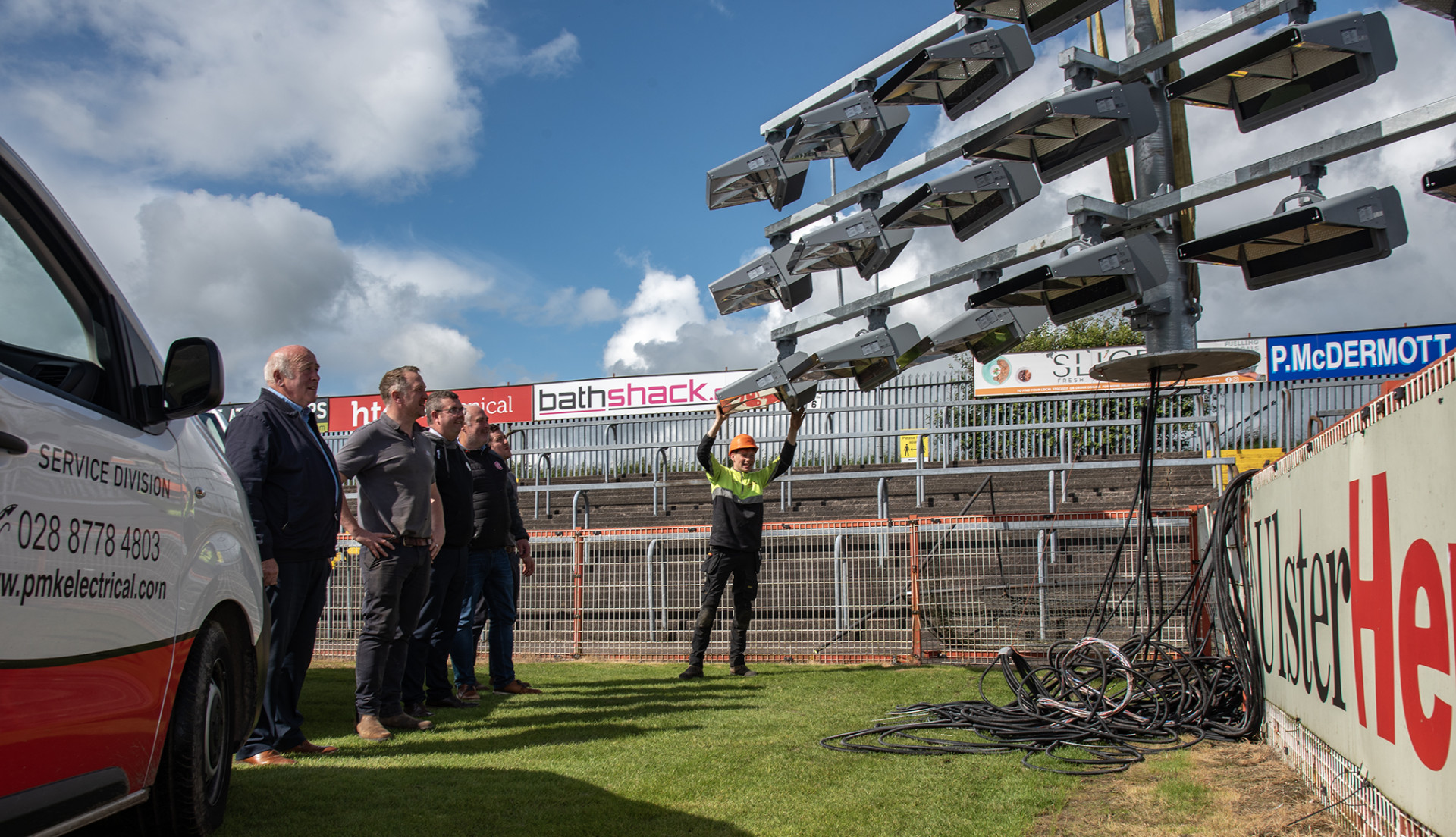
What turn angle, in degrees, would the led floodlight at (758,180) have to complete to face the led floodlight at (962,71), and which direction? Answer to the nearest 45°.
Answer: approximately 90° to its left

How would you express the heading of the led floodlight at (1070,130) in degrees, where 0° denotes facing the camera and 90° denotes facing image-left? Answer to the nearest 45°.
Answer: approximately 45°

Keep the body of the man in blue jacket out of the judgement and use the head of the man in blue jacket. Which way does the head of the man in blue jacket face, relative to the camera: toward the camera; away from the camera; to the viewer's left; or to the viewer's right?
to the viewer's right

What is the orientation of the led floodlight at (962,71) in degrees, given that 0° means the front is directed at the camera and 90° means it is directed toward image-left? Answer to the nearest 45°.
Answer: approximately 45°

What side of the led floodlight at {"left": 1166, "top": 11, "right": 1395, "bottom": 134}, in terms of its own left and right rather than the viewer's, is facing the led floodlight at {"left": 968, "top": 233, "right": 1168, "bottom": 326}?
right

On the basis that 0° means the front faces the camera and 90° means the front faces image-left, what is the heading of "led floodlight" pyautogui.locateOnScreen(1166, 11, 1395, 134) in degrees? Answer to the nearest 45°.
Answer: approximately 45°

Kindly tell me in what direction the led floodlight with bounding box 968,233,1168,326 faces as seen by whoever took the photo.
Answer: facing the viewer and to the left of the viewer

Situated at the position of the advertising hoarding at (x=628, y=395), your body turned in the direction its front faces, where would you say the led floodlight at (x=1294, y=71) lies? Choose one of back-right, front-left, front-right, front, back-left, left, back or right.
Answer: front

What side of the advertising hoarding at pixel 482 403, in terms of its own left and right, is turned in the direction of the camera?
front

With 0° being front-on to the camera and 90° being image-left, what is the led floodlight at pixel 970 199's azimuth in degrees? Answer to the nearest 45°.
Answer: approximately 45°

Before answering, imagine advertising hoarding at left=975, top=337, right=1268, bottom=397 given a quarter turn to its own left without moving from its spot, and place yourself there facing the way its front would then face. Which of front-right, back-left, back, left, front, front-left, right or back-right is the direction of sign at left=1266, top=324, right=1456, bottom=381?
front

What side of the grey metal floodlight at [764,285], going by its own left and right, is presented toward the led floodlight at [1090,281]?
left
